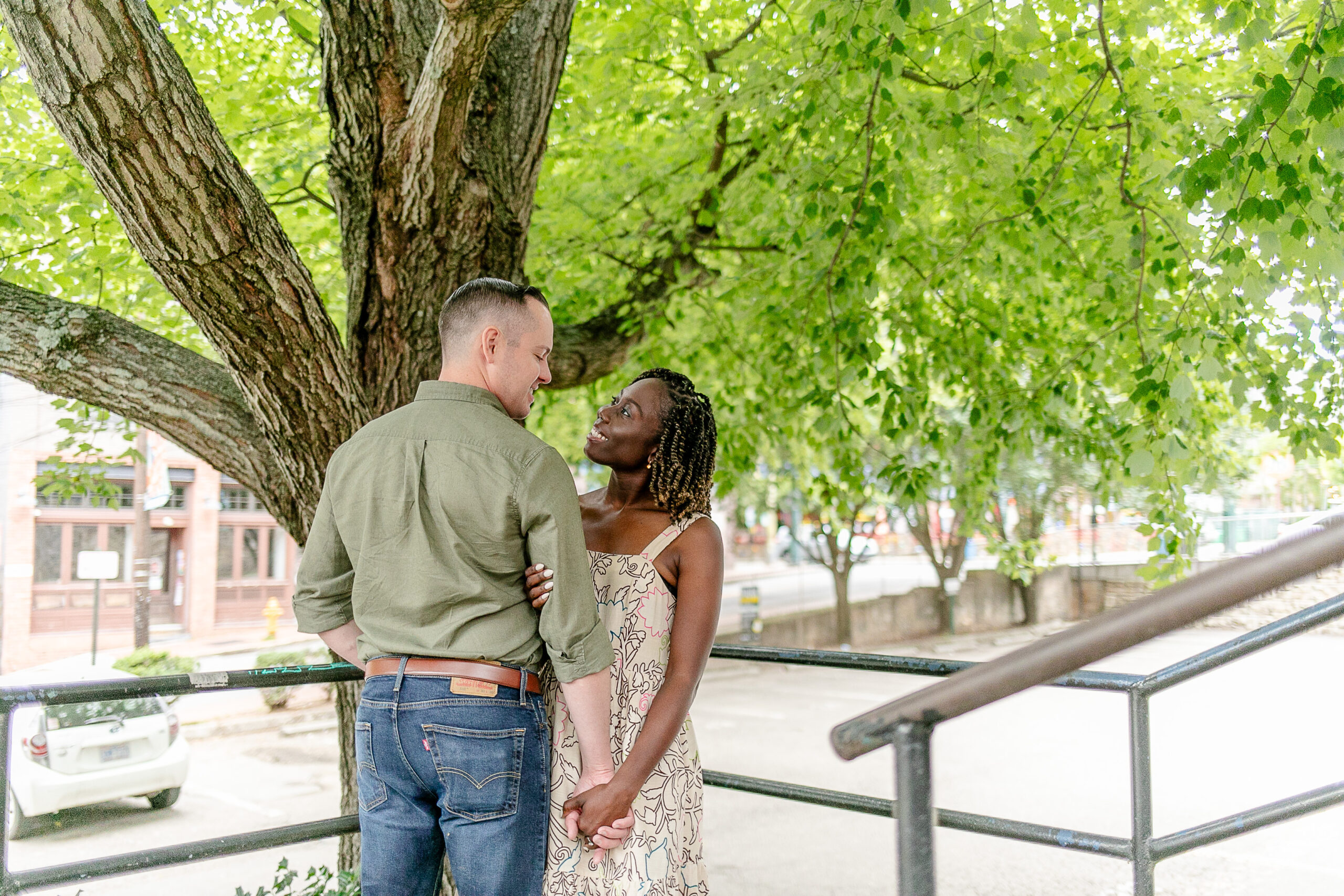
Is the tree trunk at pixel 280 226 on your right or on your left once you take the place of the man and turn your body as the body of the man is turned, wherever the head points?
on your left

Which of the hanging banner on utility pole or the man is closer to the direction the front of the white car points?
the hanging banner on utility pole

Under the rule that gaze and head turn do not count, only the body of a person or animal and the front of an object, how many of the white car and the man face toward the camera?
0

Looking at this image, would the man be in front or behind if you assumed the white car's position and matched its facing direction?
behind

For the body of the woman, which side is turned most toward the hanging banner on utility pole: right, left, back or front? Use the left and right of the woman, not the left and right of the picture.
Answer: right

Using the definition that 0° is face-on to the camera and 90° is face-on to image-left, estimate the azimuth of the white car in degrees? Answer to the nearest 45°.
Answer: approximately 135°

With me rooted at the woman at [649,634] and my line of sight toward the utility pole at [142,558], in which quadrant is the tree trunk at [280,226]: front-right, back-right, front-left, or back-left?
front-left

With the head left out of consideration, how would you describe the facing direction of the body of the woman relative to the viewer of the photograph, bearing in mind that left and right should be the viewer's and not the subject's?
facing the viewer and to the left of the viewer

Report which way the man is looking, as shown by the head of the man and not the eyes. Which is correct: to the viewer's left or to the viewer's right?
to the viewer's right

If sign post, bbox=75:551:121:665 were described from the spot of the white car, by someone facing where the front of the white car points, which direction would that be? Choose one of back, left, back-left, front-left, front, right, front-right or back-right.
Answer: front-right

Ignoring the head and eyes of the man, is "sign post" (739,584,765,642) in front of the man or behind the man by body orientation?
in front

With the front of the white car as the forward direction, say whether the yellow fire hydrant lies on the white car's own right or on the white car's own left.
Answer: on the white car's own right

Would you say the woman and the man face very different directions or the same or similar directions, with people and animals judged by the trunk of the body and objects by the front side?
very different directions

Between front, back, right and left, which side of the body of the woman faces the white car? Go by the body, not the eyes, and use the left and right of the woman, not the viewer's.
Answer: right

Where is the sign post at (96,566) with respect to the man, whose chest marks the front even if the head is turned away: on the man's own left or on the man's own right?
on the man's own left
